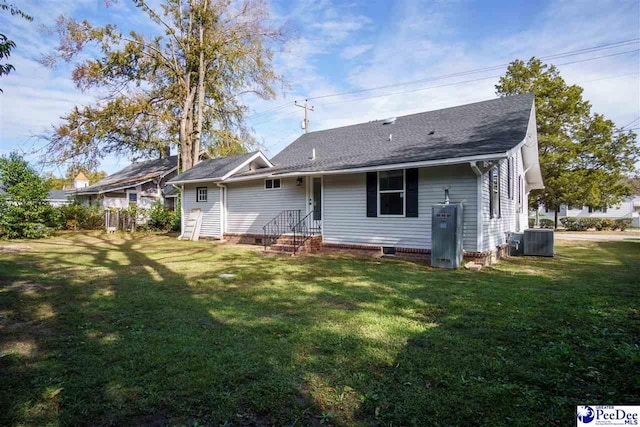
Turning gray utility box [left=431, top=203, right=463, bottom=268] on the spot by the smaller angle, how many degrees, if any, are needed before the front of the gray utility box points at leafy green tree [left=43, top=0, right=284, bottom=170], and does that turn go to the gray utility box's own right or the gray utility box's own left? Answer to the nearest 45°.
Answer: approximately 135° to the gray utility box's own right

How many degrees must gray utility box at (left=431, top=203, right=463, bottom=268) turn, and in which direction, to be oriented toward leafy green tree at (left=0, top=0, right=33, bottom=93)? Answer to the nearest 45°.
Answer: approximately 45° to its right

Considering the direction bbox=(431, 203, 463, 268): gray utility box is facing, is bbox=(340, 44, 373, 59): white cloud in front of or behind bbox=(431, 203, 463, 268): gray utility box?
behind

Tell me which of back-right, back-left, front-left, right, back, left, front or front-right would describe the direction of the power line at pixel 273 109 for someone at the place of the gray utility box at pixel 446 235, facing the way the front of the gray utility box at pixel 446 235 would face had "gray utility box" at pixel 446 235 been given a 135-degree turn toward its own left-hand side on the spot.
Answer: left

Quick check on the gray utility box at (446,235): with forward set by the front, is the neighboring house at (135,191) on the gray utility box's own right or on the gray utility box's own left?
on the gray utility box's own right

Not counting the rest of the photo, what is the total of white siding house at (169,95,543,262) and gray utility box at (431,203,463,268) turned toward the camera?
1

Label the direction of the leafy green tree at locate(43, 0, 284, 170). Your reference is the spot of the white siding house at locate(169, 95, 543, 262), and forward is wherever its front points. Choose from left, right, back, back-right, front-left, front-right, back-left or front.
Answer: left

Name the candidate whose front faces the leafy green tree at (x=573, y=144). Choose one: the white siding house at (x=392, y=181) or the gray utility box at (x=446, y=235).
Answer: the white siding house

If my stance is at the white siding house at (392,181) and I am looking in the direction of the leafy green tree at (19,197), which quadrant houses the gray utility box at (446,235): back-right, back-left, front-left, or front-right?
back-left

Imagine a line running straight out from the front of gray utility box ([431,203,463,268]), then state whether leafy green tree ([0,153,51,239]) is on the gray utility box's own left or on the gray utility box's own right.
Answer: on the gray utility box's own right
